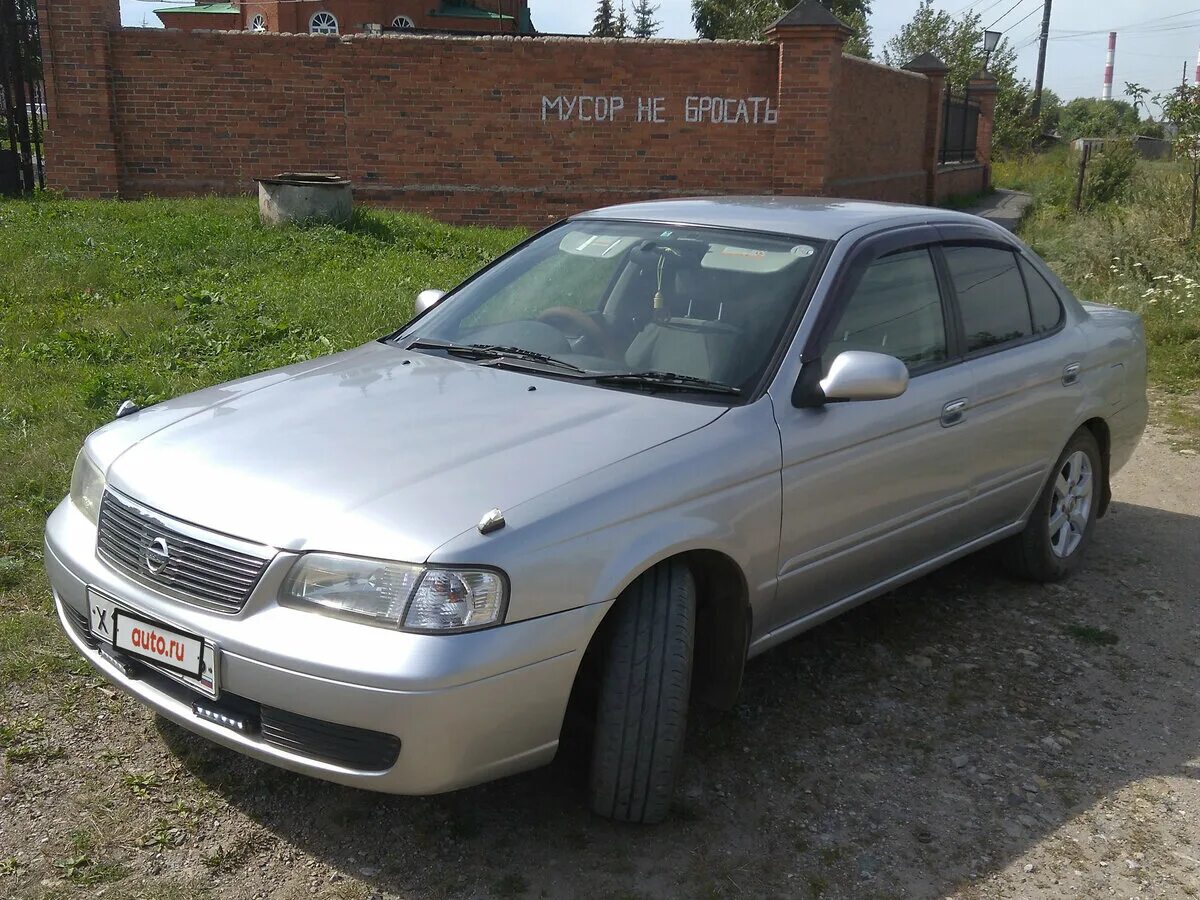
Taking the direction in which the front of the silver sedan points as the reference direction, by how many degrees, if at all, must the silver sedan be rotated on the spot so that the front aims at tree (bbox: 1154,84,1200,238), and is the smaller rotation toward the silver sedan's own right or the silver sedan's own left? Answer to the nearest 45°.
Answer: approximately 180°

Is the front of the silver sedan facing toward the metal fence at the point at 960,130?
no

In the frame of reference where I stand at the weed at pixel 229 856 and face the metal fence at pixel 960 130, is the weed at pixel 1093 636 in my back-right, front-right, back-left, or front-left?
front-right

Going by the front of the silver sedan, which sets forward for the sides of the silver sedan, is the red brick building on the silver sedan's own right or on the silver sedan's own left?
on the silver sedan's own right

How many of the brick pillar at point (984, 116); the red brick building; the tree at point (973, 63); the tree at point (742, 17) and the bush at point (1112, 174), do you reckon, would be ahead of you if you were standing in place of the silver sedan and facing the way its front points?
0

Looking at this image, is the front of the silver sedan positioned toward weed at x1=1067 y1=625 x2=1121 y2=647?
no

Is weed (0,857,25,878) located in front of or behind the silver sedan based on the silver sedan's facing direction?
in front

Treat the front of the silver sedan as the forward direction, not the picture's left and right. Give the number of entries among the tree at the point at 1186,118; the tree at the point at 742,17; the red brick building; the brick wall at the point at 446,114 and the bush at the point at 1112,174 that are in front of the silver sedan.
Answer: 0

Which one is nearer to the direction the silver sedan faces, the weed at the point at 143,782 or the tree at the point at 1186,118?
the weed

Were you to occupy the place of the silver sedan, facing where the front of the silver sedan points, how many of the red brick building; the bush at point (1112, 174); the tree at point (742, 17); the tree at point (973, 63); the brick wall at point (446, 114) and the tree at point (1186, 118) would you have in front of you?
0

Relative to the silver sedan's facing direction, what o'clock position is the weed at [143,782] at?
The weed is roughly at 1 o'clock from the silver sedan.

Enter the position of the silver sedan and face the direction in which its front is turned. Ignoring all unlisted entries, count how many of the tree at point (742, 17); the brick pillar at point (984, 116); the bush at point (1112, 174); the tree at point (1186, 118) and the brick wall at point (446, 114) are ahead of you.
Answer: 0

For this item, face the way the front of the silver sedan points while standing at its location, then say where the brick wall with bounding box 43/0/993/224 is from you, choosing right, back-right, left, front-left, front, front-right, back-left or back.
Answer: back-right

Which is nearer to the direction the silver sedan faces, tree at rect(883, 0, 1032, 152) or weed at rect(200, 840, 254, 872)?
the weed

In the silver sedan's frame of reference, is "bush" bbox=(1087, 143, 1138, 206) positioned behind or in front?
behind

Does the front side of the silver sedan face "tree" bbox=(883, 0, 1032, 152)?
no

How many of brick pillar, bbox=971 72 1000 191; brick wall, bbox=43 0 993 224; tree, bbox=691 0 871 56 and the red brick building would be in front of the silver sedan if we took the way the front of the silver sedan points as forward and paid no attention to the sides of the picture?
0

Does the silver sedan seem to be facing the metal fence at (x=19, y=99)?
no

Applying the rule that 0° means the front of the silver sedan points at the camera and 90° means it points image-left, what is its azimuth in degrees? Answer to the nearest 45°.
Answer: approximately 45°

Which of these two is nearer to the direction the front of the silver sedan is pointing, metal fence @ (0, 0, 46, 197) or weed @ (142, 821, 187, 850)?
the weed

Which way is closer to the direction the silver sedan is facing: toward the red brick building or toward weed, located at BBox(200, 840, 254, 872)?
the weed
